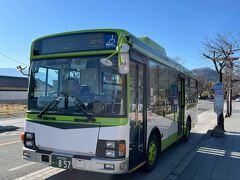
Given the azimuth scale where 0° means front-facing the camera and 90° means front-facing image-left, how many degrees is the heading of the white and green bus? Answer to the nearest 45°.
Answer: approximately 45°

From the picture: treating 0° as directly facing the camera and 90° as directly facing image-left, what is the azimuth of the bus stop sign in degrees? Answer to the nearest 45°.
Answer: approximately 0°

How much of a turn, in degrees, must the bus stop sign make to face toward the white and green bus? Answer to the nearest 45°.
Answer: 0° — it already faces it

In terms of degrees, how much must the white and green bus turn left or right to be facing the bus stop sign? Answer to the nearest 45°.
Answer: approximately 180°
